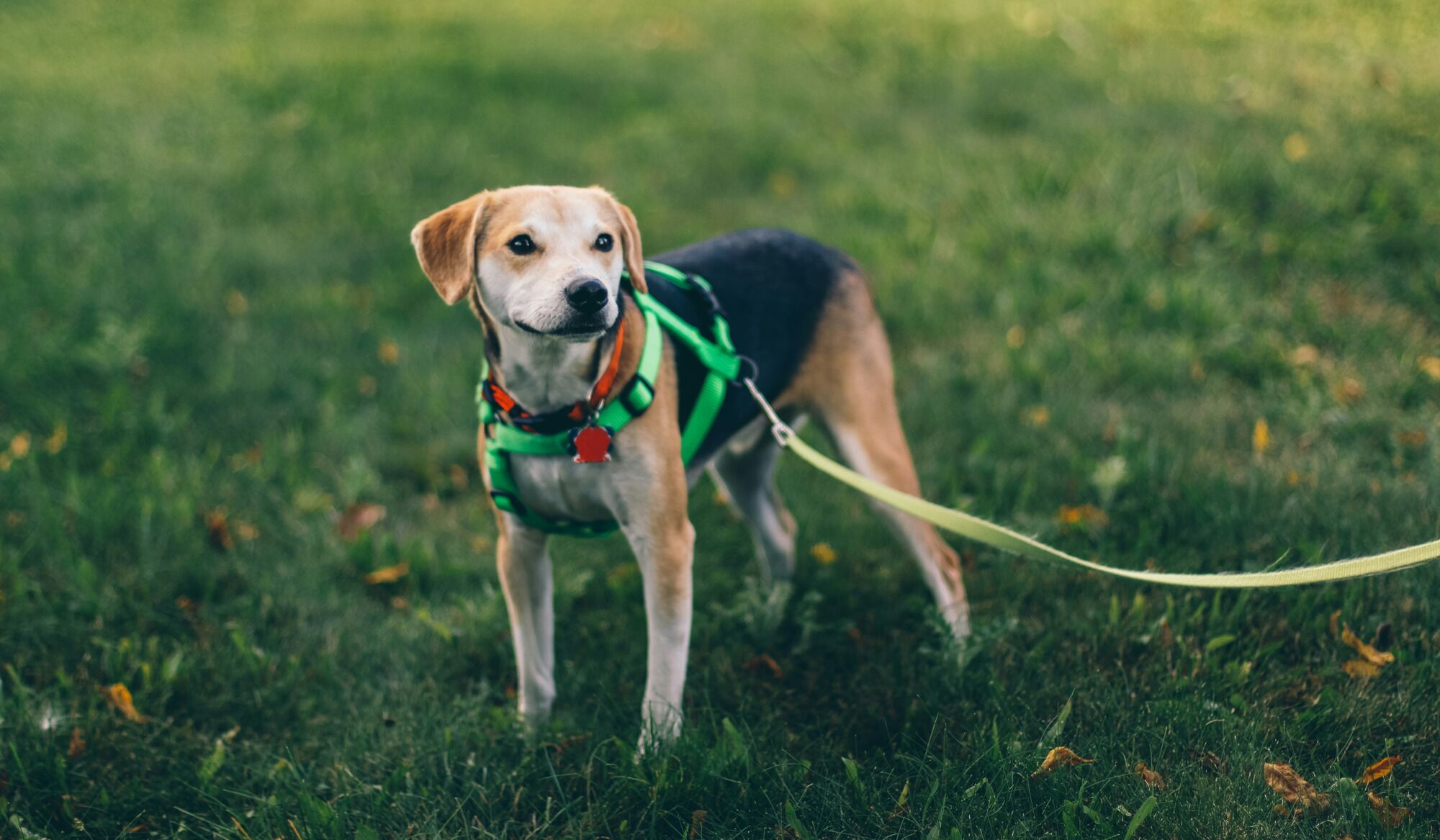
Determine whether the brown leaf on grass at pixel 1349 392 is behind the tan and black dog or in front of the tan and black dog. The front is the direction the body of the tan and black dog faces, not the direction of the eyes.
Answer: behind

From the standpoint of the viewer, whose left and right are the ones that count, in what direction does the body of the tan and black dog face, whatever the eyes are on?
facing the viewer and to the left of the viewer

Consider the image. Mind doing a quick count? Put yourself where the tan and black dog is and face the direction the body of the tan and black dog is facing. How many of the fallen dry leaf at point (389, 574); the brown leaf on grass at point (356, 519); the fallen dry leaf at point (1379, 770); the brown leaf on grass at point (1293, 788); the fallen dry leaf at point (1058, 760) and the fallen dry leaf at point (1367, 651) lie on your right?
2

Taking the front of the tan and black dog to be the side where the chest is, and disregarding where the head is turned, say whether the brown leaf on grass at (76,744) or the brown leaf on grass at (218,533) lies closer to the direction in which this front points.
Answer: the brown leaf on grass at (76,744)

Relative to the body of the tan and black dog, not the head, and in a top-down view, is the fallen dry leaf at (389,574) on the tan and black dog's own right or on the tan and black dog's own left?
on the tan and black dog's own right

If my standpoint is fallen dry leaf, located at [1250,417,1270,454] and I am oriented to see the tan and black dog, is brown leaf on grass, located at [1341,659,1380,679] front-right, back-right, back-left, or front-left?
front-left

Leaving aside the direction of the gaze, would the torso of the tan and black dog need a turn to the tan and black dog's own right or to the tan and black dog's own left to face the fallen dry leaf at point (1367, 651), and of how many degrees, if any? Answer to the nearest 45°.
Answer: approximately 135° to the tan and black dog's own left

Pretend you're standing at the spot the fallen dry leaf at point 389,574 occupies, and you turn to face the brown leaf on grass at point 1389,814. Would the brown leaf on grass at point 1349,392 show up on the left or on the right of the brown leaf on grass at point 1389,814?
left

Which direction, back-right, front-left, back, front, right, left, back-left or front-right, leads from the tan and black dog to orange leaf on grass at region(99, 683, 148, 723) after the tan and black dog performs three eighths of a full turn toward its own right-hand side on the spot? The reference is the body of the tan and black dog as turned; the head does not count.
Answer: left

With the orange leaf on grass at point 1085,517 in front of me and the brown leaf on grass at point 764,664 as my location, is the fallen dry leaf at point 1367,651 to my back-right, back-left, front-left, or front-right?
front-right

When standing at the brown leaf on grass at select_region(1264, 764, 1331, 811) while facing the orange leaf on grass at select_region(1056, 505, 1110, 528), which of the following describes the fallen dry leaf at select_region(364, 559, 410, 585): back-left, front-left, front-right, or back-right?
front-left

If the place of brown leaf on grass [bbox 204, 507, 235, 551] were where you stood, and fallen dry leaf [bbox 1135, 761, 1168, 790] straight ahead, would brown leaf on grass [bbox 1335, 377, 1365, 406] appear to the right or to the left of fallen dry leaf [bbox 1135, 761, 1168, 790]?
left

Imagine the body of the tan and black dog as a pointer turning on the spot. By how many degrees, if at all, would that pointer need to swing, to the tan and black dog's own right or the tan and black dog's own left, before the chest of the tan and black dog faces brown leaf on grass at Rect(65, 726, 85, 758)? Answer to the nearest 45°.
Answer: approximately 45° to the tan and black dog's own right

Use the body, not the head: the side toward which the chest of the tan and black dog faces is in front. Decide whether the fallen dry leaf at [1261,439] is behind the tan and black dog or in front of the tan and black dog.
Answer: behind

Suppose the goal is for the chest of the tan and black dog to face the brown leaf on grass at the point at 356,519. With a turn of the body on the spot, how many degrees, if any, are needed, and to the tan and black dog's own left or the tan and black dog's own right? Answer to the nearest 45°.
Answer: approximately 90° to the tan and black dog's own right

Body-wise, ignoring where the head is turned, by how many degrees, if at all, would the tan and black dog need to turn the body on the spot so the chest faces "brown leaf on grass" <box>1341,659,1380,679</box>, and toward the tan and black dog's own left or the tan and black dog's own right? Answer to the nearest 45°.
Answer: approximately 135° to the tan and black dog's own left
